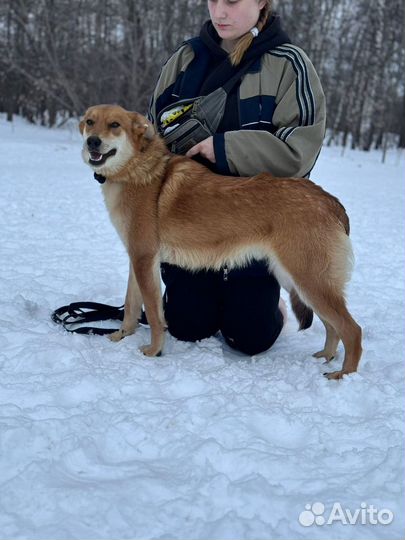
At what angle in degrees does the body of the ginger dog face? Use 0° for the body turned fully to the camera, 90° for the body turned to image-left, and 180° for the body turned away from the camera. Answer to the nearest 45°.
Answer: approximately 90°
